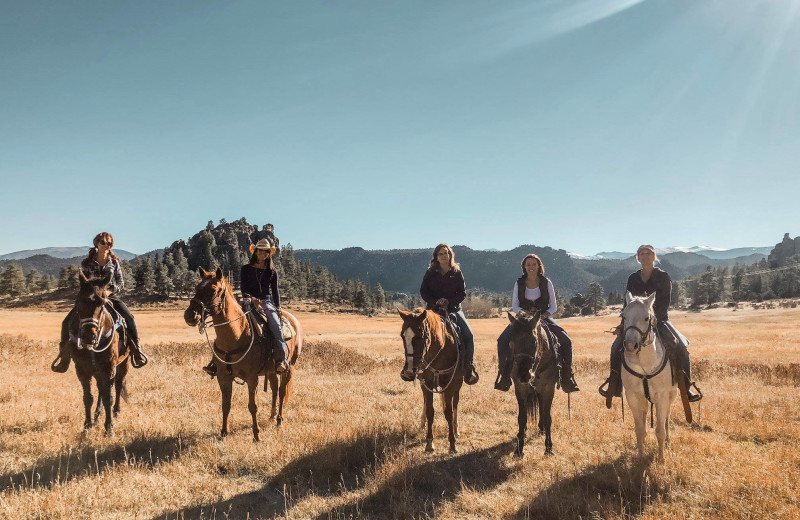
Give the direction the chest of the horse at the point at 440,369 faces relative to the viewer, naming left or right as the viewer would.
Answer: facing the viewer and to the left of the viewer

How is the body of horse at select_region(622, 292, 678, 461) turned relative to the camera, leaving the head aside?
toward the camera

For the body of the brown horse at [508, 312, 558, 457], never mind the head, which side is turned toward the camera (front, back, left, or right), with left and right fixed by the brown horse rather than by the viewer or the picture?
front

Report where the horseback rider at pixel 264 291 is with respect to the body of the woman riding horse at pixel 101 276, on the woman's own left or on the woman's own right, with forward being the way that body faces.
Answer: on the woman's own left

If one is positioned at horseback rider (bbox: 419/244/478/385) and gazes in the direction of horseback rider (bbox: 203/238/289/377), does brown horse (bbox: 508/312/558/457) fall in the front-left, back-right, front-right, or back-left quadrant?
back-left

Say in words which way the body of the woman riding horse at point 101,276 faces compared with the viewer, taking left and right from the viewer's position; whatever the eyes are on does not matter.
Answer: facing the viewer

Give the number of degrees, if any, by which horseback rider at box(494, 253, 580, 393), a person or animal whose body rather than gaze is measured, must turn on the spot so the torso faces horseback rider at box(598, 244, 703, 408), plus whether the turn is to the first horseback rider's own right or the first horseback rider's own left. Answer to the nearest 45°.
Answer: approximately 90° to the first horseback rider's own left

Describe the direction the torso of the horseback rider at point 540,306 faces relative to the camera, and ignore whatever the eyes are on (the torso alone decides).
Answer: toward the camera

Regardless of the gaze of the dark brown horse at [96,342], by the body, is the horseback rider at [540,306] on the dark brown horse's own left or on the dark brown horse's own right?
on the dark brown horse's own left
